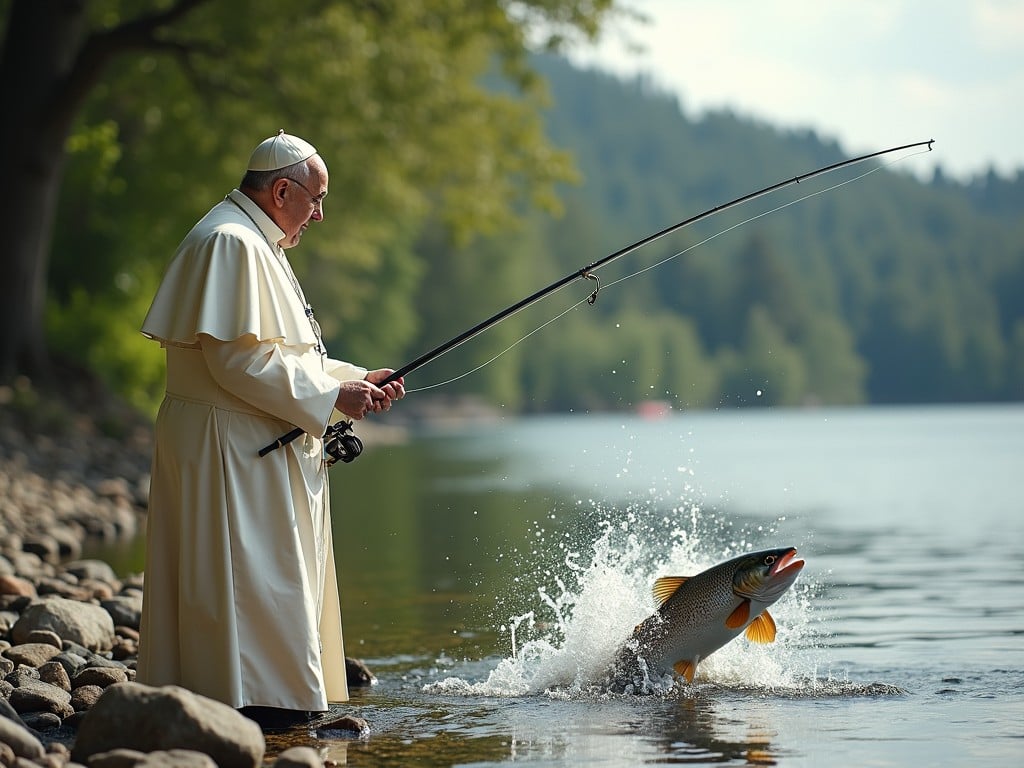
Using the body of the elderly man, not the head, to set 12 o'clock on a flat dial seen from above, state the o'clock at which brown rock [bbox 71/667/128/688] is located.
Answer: The brown rock is roughly at 8 o'clock from the elderly man.

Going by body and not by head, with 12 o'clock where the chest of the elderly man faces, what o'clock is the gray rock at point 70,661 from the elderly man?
The gray rock is roughly at 8 o'clock from the elderly man.

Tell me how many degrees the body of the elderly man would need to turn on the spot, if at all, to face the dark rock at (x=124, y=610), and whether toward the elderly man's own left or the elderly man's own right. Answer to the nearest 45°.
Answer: approximately 90° to the elderly man's own left

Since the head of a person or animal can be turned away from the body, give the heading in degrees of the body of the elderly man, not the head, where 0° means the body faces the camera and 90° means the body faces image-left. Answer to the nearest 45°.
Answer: approximately 270°

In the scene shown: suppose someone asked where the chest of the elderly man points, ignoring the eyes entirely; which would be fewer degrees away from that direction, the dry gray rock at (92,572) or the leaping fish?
the leaping fish

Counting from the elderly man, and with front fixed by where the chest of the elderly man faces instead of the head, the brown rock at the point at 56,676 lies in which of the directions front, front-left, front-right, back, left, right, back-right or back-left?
back-left

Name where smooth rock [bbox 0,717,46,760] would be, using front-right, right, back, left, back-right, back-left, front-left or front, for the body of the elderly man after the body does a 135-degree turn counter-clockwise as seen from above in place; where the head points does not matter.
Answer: left

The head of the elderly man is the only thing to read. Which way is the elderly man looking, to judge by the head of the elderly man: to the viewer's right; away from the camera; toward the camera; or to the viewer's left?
to the viewer's right

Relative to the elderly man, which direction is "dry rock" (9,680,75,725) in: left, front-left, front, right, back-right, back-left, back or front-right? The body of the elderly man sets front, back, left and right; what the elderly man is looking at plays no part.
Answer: back-left

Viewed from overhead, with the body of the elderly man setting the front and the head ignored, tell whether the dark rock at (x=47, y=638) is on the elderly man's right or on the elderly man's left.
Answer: on the elderly man's left

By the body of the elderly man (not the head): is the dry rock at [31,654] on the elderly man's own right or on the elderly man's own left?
on the elderly man's own left

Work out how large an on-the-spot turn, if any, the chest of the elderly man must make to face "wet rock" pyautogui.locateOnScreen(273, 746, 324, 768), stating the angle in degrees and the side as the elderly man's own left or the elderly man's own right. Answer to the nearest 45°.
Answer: approximately 90° to the elderly man's own right
